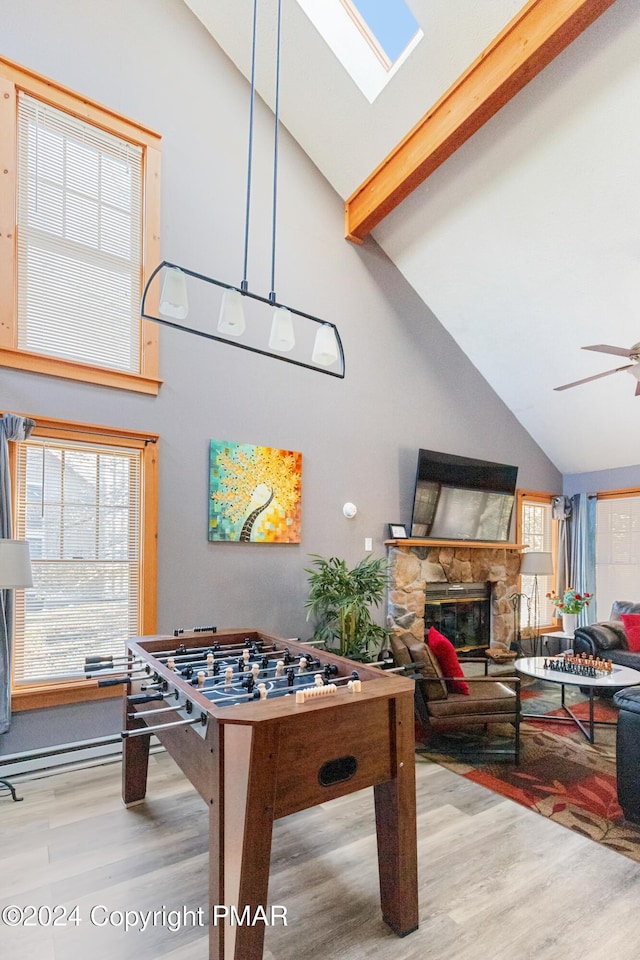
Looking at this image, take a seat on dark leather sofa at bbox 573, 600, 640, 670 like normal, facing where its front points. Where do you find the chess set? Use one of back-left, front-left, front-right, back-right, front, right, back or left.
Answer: front-left

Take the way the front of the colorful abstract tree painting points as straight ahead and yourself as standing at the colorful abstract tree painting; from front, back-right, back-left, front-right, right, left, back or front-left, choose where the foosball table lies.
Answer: front-right

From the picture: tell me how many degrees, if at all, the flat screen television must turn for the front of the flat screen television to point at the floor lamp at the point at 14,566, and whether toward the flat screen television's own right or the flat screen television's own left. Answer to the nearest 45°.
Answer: approximately 90° to the flat screen television's own right

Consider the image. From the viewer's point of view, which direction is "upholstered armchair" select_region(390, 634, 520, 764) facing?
to the viewer's right

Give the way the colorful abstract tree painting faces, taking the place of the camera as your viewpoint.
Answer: facing the viewer and to the right of the viewer

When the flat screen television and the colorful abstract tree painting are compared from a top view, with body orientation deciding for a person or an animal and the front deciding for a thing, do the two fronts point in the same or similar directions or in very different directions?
same or similar directions

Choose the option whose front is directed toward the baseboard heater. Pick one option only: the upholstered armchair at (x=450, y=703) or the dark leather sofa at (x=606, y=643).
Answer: the dark leather sofa

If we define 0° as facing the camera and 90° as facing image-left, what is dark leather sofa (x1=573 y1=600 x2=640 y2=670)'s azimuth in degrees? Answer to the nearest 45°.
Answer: approximately 45°

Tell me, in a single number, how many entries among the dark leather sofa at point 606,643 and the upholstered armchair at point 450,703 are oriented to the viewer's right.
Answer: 1

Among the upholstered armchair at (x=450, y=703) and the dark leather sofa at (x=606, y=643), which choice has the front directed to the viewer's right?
the upholstered armchair

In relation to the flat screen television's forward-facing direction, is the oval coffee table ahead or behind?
ahead
